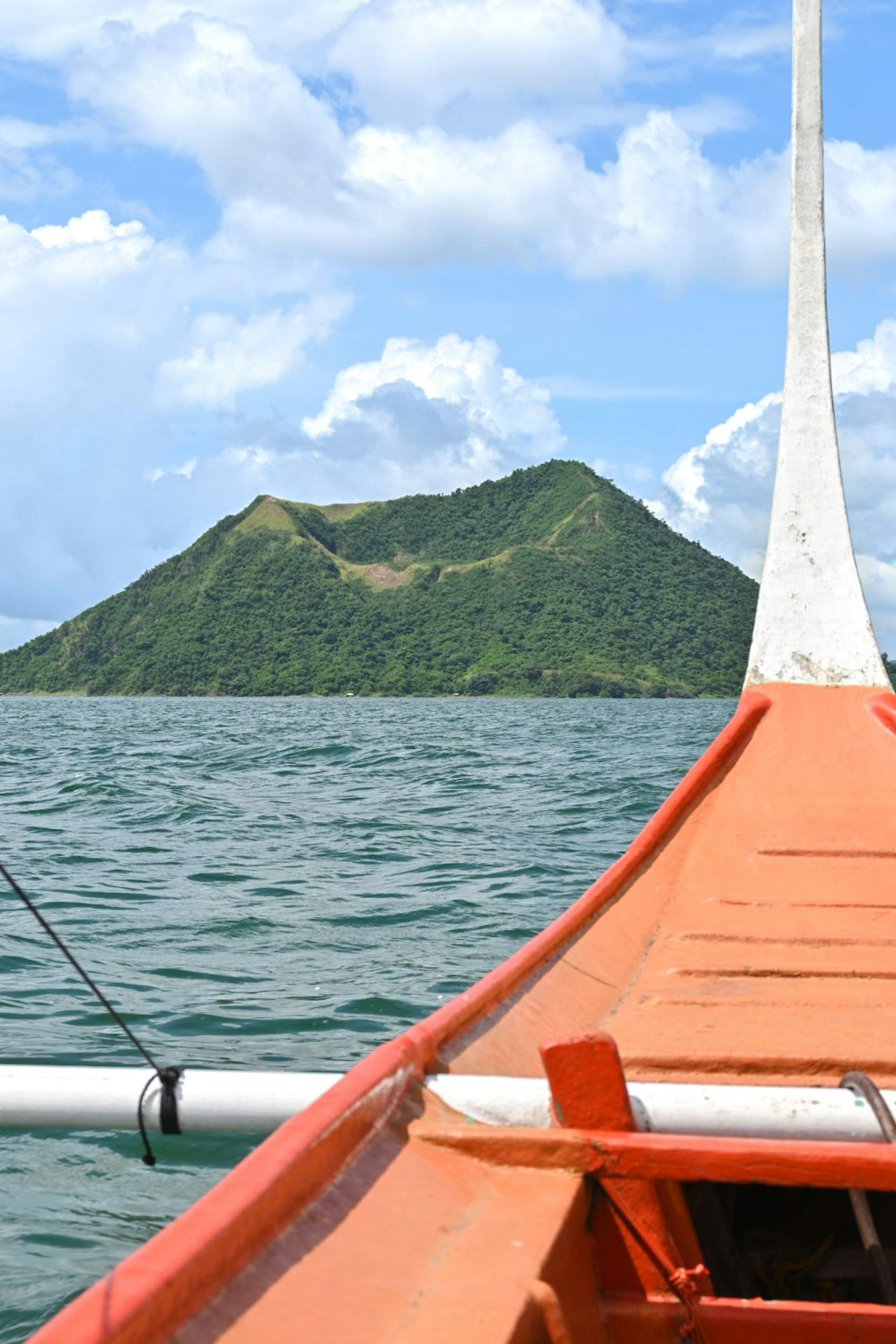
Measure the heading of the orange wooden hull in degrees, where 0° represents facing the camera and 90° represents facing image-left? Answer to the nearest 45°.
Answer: approximately 180°
